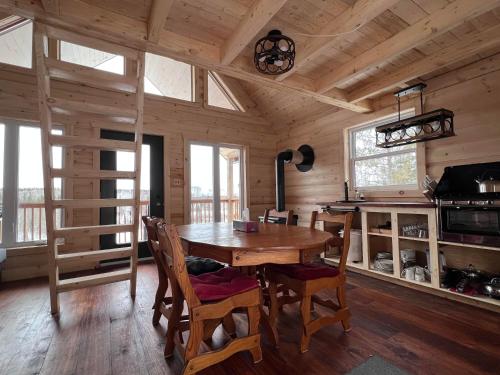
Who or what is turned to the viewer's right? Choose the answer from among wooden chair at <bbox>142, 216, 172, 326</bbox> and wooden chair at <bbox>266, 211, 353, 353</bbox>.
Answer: wooden chair at <bbox>142, 216, 172, 326</bbox>

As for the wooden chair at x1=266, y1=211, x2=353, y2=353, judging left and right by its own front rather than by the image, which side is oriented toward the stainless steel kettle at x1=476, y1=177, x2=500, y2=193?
back

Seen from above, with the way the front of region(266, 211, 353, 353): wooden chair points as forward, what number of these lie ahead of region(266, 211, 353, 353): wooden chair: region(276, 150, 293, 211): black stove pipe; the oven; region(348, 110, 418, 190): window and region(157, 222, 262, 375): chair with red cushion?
1

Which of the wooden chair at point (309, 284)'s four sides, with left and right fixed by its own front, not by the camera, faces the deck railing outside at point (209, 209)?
right

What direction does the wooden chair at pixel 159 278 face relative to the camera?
to the viewer's right

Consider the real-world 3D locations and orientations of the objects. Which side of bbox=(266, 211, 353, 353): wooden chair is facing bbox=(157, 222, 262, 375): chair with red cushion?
front

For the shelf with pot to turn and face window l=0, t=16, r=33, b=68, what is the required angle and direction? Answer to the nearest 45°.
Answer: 0° — it already faces it

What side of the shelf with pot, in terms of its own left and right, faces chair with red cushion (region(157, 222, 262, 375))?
front

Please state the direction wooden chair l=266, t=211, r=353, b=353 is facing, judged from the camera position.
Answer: facing the viewer and to the left of the viewer

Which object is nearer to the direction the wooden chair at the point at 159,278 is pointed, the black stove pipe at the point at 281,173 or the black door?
the black stove pipe

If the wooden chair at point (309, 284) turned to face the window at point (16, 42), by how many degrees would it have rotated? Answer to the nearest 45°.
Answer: approximately 45° to its right

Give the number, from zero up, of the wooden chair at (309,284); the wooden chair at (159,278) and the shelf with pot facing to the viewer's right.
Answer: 1

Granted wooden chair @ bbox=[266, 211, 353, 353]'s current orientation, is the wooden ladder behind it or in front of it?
in front

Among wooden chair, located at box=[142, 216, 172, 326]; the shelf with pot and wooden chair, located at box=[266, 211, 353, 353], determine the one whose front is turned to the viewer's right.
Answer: wooden chair, located at box=[142, 216, 172, 326]

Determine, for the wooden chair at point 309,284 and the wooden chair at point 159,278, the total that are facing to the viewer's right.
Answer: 1
